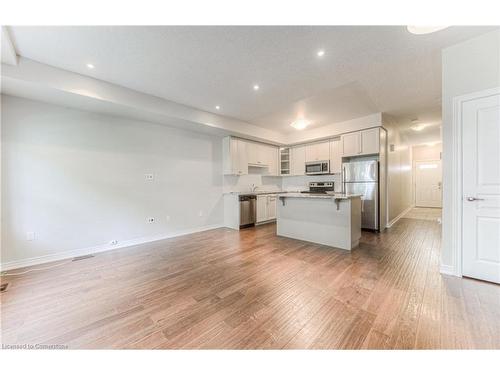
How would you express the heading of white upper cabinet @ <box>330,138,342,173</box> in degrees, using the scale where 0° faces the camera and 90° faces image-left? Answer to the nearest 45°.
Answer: approximately 0°

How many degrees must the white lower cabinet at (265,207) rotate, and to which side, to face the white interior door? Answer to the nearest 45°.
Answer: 0° — it already faces it

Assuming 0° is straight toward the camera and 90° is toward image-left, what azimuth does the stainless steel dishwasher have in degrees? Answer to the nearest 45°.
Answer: approximately 315°

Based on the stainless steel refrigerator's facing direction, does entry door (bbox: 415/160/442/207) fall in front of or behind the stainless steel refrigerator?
behind

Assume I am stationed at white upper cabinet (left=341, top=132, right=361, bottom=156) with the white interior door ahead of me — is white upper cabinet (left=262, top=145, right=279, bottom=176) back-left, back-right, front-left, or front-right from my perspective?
back-right

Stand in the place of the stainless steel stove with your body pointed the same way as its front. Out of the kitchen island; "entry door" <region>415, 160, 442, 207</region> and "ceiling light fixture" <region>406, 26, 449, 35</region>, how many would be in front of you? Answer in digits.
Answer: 2

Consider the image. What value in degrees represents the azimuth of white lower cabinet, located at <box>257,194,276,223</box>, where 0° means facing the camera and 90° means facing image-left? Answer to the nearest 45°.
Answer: approximately 315°

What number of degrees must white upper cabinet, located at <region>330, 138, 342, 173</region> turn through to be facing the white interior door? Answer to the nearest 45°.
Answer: approximately 45° to its left

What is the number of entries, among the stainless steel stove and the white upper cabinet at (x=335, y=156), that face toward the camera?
2

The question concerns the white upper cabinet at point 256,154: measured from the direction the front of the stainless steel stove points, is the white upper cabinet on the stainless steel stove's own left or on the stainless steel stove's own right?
on the stainless steel stove's own right

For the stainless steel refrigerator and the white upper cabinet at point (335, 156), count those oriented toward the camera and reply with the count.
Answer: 2
